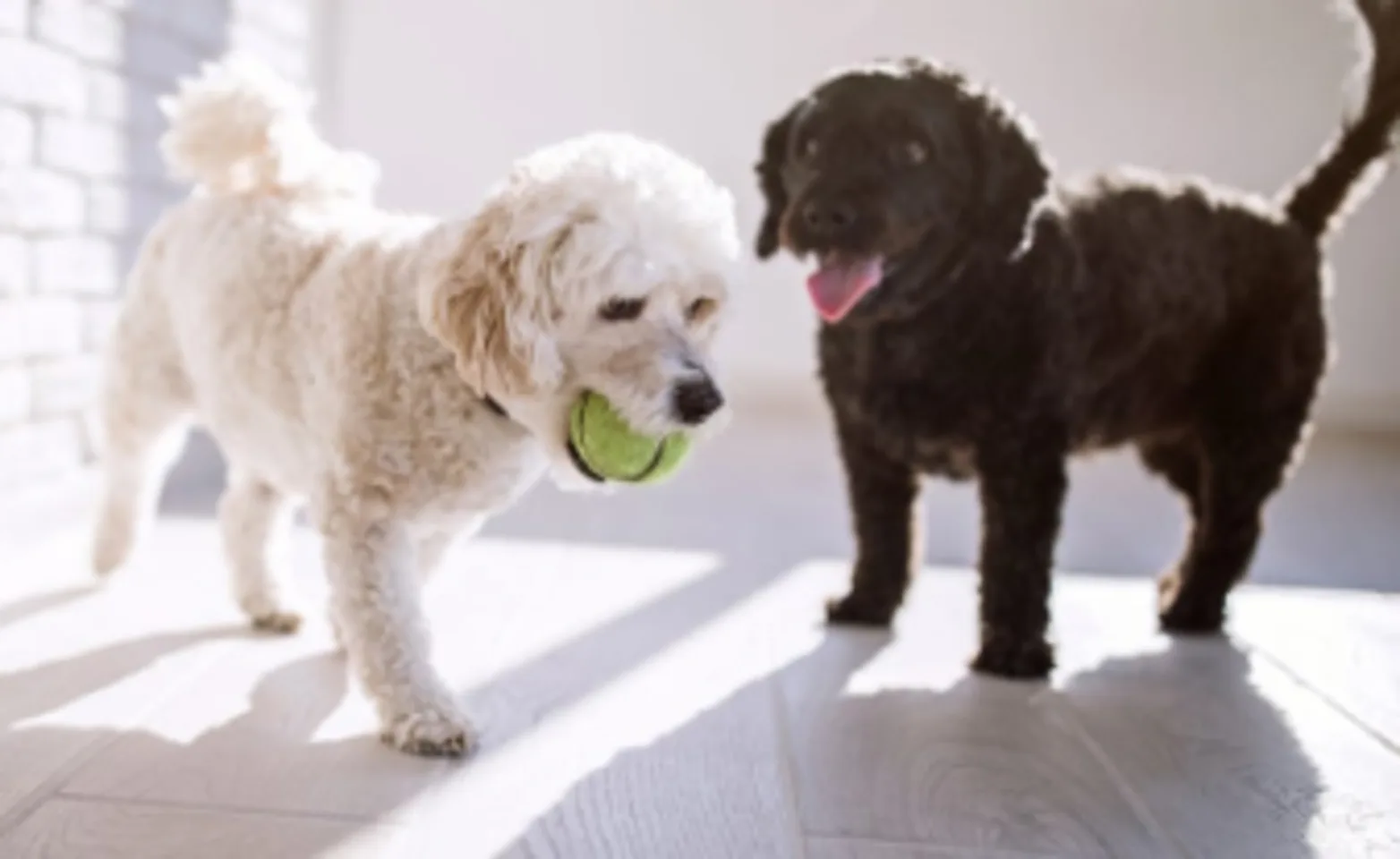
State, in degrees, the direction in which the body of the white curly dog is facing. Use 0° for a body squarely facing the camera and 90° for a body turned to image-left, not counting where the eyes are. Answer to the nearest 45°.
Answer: approximately 315°

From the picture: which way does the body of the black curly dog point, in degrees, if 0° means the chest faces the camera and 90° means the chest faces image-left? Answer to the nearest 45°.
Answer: approximately 45°

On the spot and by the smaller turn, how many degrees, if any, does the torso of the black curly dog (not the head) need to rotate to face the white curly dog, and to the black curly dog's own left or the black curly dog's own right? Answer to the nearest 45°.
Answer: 0° — it already faces it
